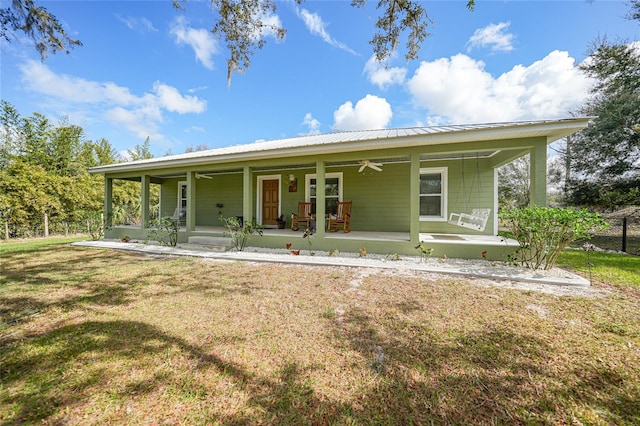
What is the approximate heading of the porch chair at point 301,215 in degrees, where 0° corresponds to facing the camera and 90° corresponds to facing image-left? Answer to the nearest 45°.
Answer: approximately 45°

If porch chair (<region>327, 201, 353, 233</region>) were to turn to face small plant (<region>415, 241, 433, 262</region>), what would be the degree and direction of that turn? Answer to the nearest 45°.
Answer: approximately 90° to its left

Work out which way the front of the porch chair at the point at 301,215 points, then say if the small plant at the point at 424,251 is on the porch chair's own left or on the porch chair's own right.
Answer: on the porch chair's own left

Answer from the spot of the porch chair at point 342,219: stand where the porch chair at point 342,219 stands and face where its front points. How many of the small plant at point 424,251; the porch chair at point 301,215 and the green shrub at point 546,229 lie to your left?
2

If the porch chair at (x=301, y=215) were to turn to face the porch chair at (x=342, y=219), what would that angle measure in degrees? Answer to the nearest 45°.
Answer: approximately 90° to its left

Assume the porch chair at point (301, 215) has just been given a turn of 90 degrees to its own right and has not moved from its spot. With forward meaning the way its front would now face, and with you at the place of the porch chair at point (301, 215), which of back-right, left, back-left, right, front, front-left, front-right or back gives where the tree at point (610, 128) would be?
back-right

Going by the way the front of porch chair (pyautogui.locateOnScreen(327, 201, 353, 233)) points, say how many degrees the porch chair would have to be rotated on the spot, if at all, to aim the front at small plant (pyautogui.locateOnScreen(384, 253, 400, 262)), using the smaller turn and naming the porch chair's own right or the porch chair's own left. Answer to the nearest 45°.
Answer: approximately 90° to the porch chair's own left
